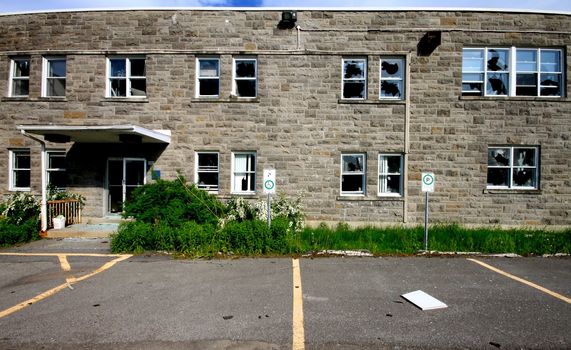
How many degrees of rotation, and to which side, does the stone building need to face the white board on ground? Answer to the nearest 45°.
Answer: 0° — it already faces it

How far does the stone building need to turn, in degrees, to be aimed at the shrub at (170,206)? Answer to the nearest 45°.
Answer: approximately 45° to its right

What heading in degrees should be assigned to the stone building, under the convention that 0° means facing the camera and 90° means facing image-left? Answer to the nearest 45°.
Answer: approximately 0°

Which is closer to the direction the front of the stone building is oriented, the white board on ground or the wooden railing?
the white board on ground

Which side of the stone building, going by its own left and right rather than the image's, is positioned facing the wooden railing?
right
